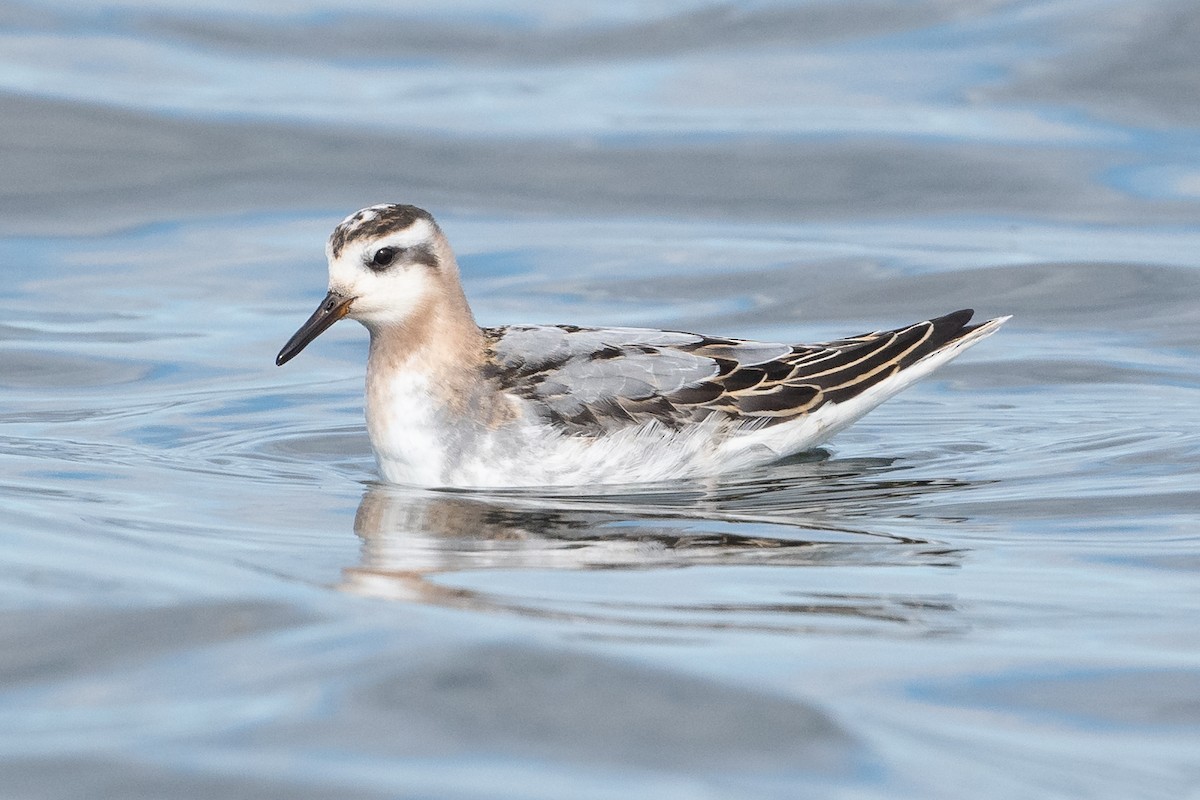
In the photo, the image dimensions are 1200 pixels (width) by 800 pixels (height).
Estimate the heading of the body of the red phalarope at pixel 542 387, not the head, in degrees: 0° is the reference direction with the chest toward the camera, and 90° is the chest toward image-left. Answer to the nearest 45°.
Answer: approximately 90°
